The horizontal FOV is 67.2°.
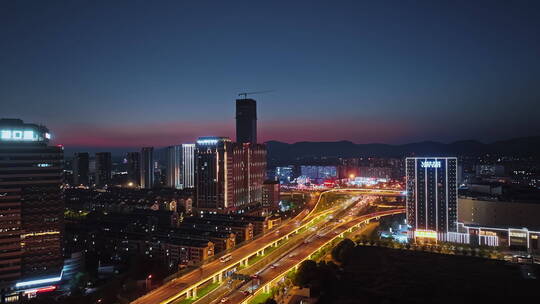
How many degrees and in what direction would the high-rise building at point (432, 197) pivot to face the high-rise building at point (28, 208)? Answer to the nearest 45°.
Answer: approximately 45° to its right

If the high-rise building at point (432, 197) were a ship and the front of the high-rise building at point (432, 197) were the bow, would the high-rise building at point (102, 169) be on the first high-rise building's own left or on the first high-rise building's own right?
on the first high-rise building's own right

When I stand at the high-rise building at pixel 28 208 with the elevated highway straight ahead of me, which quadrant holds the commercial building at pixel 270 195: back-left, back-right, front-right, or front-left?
front-left

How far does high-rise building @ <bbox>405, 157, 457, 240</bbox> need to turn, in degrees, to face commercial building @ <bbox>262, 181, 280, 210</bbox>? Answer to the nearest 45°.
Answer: approximately 135° to its right

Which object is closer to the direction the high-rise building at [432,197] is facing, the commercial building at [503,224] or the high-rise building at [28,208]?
the high-rise building

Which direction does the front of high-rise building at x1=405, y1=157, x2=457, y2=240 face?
toward the camera

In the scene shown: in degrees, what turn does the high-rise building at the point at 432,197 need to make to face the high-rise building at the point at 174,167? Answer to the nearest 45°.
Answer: approximately 135° to its right

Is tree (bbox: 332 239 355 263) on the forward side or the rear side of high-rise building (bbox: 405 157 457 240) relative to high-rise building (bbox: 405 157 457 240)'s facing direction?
on the forward side

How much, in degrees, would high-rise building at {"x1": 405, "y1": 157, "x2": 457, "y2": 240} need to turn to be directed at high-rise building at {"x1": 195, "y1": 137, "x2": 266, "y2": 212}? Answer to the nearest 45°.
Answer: approximately 90° to its right

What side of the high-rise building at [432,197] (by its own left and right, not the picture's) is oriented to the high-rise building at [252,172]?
right

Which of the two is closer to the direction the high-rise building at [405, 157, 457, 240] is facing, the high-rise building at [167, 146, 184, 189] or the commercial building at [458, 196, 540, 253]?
the commercial building

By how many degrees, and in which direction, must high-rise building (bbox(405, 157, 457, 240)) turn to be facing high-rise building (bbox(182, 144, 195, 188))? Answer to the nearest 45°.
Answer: approximately 135° to its right

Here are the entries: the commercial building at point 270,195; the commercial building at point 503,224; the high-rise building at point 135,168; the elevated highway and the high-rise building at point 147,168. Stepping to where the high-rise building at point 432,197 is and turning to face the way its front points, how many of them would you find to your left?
1
